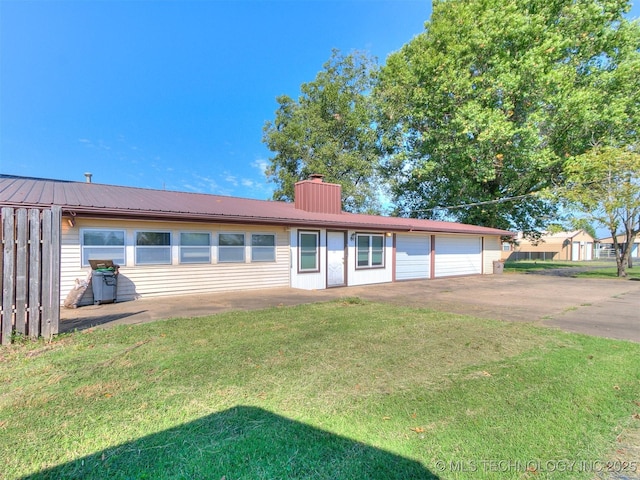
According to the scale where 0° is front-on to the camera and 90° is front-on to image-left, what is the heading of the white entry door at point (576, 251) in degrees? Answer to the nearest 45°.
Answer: approximately 0°

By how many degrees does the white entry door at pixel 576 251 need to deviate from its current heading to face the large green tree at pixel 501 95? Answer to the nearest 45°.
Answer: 0° — it already faces it

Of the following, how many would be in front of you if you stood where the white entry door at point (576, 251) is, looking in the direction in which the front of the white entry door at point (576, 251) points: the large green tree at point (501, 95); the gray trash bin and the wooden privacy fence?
3

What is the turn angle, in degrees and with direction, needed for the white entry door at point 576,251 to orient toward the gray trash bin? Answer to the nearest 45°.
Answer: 0° — it already faces it

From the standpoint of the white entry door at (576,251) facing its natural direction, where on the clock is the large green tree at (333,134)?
The large green tree is roughly at 1 o'clock from the white entry door.

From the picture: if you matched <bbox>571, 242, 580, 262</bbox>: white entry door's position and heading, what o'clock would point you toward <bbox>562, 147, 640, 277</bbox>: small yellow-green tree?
The small yellow-green tree is roughly at 12 o'clock from the white entry door.
